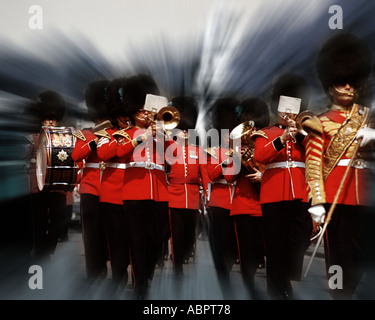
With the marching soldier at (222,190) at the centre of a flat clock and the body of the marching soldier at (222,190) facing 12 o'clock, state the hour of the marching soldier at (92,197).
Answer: the marching soldier at (92,197) is roughly at 4 o'clock from the marching soldier at (222,190).

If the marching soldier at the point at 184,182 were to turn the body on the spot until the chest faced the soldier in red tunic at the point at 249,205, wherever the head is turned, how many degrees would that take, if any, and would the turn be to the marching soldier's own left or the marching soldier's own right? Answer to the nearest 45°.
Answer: approximately 45° to the marching soldier's own left

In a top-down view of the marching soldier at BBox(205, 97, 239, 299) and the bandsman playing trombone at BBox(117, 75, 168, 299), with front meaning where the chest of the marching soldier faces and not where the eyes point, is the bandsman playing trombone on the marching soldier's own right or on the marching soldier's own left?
on the marching soldier's own right

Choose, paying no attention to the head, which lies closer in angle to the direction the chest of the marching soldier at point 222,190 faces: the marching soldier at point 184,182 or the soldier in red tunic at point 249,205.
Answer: the soldier in red tunic

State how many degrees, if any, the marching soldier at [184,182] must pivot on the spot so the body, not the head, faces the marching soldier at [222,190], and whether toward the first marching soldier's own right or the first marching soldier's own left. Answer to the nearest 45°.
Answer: approximately 45° to the first marching soldier's own left

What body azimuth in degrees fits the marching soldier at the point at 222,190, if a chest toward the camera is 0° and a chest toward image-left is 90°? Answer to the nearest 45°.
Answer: approximately 315°
